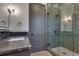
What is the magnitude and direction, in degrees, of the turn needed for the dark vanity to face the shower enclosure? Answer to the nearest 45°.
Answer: approximately 45° to its left

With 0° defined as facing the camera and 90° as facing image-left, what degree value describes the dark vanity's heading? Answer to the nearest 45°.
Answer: approximately 315°

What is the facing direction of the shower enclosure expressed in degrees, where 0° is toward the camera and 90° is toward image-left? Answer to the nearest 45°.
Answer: approximately 45°

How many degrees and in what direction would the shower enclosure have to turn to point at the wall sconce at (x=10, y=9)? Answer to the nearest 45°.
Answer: approximately 45° to its right

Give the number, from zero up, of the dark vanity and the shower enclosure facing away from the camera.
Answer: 0

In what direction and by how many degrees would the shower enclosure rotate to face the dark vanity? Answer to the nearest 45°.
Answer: approximately 45° to its right

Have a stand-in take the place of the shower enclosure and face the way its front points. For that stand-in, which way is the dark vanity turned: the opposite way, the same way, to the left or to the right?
to the left
